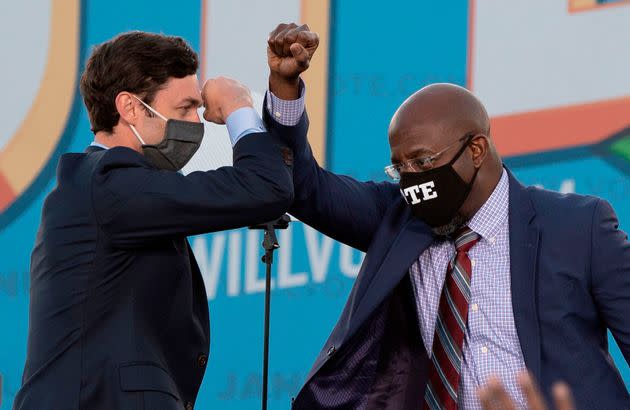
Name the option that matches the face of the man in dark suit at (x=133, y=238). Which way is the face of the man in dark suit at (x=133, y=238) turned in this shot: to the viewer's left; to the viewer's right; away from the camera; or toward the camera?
to the viewer's right

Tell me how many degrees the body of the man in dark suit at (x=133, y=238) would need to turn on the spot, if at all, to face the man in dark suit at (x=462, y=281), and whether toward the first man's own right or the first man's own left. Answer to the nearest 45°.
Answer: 0° — they already face them

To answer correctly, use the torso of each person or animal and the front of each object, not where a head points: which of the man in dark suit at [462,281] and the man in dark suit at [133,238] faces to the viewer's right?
the man in dark suit at [133,238]

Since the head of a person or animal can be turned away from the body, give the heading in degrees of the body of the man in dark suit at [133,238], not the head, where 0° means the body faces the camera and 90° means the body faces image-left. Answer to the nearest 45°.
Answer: approximately 270°

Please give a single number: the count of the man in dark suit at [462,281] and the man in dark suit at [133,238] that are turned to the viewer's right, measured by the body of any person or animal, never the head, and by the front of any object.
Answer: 1

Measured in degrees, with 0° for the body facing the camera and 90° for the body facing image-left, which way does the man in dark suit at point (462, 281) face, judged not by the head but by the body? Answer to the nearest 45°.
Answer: approximately 45°

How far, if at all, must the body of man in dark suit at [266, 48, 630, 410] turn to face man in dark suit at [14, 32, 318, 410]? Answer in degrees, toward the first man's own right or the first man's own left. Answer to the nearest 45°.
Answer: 0° — they already face them
